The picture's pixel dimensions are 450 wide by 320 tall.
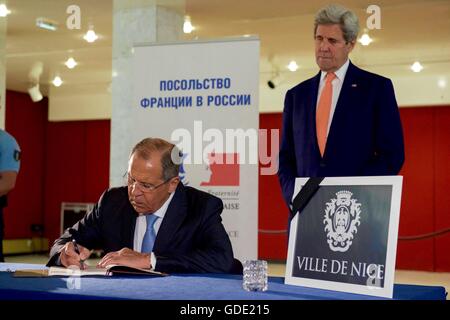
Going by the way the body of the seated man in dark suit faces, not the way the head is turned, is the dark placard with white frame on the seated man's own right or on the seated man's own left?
on the seated man's own left

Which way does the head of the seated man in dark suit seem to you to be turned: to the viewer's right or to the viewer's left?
to the viewer's left

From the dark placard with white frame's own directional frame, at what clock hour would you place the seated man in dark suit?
The seated man in dark suit is roughly at 3 o'clock from the dark placard with white frame.

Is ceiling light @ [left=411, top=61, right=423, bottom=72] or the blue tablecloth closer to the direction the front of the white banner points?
the blue tablecloth

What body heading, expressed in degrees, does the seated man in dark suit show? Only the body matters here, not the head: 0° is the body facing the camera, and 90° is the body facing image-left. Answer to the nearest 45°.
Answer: approximately 45°

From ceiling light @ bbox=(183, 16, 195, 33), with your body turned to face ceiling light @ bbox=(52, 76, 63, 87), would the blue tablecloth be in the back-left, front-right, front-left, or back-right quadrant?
back-left

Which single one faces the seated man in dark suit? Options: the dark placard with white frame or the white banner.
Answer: the white banner

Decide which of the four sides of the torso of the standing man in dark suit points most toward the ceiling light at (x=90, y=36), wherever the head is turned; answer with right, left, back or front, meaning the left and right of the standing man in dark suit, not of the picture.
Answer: right

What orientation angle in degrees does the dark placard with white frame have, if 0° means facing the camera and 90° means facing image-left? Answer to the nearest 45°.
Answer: approximately 45°
